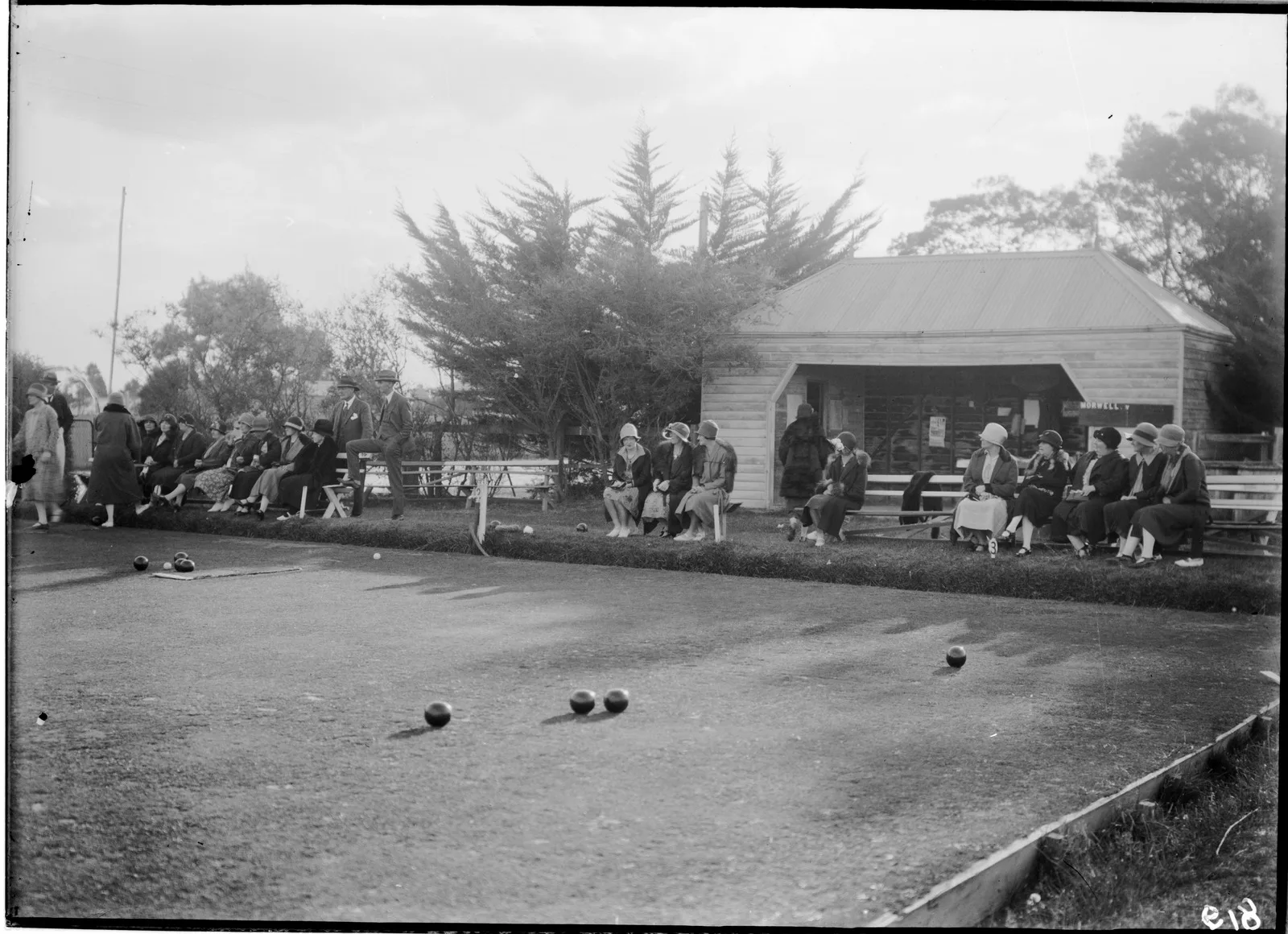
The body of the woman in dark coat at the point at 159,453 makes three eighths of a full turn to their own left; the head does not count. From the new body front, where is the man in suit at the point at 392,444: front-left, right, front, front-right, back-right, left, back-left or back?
front-right

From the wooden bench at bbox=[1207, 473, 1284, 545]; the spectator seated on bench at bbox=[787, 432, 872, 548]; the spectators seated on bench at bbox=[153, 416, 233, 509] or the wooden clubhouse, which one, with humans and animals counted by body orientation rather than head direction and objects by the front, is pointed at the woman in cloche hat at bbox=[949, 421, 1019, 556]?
the wooden clubhouse

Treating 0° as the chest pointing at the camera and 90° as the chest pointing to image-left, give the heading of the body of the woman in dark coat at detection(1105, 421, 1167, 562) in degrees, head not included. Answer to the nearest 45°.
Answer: approximately 45°

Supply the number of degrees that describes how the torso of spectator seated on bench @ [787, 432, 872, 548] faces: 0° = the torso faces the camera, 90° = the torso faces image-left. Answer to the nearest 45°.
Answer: approximately 45°

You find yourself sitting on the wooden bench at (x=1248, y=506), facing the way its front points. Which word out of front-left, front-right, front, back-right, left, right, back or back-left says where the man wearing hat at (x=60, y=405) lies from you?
front-right

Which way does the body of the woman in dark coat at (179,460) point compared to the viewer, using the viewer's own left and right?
facing the viewer and to the left of the viewer

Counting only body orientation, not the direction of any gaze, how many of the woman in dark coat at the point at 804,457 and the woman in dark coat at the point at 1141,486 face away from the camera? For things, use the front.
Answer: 1

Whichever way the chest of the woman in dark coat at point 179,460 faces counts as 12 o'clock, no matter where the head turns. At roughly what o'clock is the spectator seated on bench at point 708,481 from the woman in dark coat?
The spectator seated on bench is roughly at 9 o'clock from the woman in dark coat.

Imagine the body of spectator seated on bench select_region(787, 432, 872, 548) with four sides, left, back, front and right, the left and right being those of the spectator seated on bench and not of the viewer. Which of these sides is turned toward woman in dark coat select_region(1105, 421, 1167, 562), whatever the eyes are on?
left

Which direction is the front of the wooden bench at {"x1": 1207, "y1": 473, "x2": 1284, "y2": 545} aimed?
toward the camera
